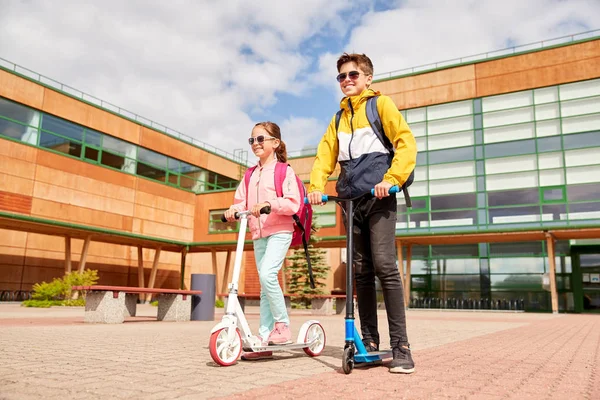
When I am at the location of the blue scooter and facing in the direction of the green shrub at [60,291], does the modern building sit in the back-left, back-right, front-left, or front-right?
front-right

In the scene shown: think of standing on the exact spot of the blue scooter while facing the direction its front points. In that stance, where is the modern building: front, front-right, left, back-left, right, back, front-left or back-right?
back-right

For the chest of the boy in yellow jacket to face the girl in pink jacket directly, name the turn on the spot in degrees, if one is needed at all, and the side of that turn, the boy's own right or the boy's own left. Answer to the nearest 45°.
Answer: approximately 90° to the boy's own right

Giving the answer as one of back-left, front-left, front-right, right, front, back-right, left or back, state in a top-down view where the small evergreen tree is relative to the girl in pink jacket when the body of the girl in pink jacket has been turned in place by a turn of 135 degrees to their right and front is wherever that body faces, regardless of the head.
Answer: front

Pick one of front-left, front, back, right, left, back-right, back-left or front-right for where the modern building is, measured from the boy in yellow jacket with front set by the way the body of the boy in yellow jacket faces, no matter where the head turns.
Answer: back-right

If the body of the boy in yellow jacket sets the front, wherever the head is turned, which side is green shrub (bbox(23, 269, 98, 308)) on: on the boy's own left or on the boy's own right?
on the boy's own right

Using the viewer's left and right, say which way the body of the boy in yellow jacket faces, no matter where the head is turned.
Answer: facing the viewer and to the left of the viewer

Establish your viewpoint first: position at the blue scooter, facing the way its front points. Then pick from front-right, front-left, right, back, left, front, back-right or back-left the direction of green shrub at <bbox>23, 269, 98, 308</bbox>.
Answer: right

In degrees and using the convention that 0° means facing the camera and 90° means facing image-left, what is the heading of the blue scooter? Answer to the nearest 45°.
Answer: approximately 45°

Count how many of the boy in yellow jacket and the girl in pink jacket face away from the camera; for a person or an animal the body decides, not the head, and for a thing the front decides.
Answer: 0

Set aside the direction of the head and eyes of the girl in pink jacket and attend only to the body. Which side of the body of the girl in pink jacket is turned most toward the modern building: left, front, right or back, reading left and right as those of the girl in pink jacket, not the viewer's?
back

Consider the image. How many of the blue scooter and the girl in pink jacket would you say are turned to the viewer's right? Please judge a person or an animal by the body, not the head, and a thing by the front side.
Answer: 0

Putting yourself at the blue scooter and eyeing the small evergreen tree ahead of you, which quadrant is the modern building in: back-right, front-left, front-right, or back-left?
front-right

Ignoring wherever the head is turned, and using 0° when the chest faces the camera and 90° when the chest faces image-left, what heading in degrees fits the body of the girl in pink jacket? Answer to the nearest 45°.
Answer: approximately 45°
